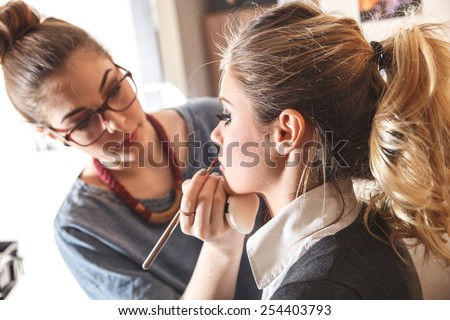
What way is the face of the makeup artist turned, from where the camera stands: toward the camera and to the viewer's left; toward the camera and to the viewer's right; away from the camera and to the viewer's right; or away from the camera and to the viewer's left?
toward the camera and to the viewer's right

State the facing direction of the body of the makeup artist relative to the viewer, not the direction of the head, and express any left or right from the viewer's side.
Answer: facing the viewer and to the right of the viewer

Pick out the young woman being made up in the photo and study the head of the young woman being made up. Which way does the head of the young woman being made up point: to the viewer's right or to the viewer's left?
to the viewer's left
